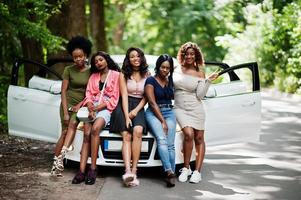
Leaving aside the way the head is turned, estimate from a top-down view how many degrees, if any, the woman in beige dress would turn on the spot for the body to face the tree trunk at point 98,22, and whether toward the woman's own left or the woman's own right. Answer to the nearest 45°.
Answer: approximately 180°

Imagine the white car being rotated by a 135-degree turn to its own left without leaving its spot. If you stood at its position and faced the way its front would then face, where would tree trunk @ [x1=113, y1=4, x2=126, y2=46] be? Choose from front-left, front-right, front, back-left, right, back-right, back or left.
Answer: front-left

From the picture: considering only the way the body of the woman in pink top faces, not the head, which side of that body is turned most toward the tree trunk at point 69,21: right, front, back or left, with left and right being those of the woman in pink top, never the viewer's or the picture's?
back

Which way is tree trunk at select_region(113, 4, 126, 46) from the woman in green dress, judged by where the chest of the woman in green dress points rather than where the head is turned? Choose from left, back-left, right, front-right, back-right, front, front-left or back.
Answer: back

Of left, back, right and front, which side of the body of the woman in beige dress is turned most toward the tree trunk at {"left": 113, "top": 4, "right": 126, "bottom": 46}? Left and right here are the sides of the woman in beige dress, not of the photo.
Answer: back

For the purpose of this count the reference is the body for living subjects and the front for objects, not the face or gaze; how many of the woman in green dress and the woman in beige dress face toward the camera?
2

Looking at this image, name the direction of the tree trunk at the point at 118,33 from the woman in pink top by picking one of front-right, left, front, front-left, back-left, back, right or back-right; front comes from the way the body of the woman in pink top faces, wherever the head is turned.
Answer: back

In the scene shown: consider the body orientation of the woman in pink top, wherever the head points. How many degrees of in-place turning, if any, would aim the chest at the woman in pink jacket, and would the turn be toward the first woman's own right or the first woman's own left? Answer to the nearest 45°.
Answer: approximately 90° to the first woman's own right

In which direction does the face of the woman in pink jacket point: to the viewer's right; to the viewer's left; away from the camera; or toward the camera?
toward the camera

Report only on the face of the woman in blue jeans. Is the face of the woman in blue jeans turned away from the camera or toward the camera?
toward the camera

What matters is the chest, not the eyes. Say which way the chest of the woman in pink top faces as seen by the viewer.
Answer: toward the camera

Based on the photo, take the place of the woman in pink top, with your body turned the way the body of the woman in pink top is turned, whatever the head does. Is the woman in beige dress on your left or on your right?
on your left

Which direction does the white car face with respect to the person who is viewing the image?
facing the viewer
